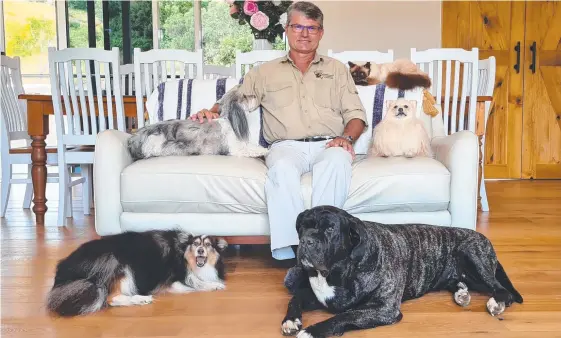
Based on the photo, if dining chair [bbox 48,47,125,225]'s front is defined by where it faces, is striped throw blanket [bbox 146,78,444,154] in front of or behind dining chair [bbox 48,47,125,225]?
behind

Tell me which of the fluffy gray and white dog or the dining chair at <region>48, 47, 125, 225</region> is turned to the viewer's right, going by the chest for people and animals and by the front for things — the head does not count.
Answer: the fluffy gray and white dog

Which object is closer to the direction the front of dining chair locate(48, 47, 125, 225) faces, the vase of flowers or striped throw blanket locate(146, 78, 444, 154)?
the vase of flowers

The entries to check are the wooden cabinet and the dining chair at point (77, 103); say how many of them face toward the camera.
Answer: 1

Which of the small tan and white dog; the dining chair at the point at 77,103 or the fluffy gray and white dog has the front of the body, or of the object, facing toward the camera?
the small tan and white dog

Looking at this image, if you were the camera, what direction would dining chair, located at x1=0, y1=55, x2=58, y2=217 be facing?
facing away from the viewer and to the right of the viewer

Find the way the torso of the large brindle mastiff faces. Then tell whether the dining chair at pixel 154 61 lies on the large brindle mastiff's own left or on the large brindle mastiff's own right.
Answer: on the large brindle mastiff's own right

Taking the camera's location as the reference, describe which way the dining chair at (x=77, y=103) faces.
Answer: facing away from the viewer

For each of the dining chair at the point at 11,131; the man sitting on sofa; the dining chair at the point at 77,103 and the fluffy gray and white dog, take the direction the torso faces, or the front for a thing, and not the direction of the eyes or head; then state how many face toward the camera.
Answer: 1

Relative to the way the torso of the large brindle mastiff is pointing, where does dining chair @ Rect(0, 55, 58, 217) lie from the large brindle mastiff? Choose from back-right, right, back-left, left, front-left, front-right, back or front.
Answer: right

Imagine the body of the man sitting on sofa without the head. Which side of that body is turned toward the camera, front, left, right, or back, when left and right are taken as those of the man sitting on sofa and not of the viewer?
front

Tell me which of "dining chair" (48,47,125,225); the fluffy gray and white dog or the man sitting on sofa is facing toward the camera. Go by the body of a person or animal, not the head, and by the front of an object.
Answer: the man sitting on sofa

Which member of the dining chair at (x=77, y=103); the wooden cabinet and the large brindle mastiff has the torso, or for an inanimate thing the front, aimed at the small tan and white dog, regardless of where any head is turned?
the wooden cabinet

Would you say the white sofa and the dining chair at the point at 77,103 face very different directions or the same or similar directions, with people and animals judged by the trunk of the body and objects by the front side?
very different directions

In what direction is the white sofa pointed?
toward the camera

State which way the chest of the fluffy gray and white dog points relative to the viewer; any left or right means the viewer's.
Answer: facing to the right of the viewer
